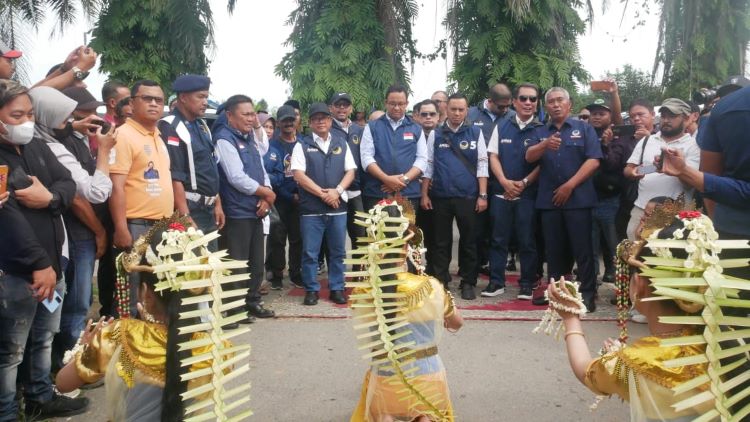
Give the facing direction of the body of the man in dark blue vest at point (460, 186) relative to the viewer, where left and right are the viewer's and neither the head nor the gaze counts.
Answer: facing the viewer

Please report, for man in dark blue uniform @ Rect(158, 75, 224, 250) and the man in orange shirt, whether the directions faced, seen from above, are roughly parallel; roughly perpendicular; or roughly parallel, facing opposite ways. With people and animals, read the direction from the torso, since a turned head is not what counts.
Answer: roughly parallel

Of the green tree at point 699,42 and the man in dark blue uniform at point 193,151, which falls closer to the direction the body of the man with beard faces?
the man in dark blue uniform

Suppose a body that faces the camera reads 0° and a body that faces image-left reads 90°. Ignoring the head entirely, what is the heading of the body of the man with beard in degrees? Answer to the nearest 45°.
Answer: approximately 45°

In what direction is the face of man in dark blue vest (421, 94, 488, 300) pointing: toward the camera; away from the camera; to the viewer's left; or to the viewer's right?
toward the camera

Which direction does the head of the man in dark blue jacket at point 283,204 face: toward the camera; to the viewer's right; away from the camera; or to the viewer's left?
toward the camera

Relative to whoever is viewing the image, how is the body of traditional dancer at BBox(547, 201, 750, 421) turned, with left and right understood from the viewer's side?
facing away from the viewer and to the left of the viewer

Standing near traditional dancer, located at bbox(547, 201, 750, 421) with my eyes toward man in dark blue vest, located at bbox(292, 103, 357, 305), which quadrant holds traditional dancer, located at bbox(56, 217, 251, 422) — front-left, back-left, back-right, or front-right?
front-left

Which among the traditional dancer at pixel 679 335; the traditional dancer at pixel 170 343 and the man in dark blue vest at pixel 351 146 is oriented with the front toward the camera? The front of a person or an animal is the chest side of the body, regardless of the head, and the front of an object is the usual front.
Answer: the man in dark blue vest

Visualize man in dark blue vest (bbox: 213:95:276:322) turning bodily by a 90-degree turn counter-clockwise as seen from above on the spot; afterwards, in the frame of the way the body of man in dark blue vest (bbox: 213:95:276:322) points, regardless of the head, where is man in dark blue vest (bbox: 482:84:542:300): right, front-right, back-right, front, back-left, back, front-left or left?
front-right

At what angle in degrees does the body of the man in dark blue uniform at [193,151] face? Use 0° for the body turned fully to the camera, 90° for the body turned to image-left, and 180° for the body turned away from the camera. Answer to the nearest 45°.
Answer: approximately 315°

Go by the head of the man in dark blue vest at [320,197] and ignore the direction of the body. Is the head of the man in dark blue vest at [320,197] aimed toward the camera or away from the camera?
toward the camera

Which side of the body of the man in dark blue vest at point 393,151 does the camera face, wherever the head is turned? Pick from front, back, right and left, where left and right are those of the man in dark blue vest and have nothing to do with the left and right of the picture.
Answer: front

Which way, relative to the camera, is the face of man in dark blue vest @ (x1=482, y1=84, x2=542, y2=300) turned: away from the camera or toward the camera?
toward the camera
